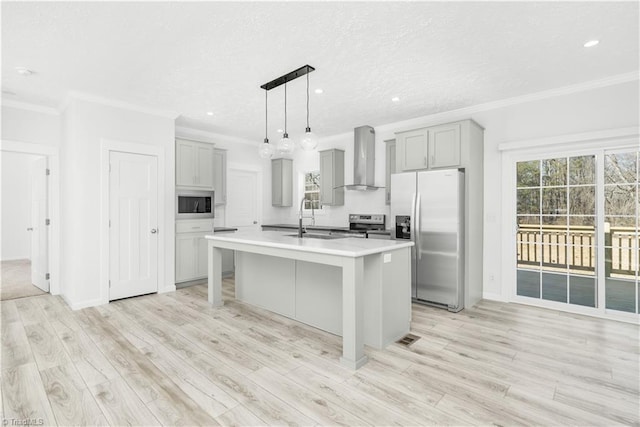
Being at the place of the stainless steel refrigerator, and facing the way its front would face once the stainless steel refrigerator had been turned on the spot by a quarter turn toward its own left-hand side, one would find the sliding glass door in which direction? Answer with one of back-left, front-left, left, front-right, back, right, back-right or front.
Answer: front-left

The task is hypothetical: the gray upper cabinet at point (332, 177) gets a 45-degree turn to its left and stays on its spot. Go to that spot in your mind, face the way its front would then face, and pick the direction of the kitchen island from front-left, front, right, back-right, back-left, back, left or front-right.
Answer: front

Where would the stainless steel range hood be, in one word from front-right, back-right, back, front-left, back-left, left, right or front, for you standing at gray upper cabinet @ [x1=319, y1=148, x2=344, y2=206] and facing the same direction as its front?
left

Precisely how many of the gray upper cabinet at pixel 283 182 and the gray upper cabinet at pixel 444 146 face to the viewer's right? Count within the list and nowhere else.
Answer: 0

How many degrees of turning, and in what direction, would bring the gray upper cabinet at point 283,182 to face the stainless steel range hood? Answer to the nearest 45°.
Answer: approximately 90° to its left

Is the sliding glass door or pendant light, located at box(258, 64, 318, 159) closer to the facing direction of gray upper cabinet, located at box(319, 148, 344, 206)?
the pendant light

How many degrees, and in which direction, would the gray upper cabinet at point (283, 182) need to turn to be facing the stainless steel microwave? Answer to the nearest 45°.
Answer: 0° — it already faces it

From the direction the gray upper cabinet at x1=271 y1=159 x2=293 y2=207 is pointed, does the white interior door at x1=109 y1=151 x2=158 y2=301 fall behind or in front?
in front

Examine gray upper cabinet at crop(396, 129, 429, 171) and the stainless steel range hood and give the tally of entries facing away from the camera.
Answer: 0

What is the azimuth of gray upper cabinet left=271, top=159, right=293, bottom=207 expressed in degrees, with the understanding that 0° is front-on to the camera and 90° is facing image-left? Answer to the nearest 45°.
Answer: approximately 45°

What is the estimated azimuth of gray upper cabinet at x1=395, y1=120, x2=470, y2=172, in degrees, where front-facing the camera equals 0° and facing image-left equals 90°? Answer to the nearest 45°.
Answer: approximately 45°

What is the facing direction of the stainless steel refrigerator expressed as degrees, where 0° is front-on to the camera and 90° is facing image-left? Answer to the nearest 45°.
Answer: approximately 45°
